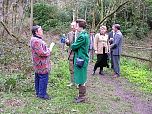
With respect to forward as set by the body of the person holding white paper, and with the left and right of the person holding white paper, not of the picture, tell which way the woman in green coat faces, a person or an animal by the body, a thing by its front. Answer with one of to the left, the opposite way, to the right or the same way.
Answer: the opposite way

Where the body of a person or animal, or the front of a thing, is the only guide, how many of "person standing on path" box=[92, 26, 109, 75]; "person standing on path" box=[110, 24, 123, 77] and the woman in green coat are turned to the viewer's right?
0

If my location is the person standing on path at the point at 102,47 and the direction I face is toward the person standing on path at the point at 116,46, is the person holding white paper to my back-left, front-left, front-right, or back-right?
back-right

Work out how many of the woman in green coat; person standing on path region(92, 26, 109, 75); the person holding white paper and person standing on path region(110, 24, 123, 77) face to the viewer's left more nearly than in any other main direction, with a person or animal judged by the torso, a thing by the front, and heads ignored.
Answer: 2

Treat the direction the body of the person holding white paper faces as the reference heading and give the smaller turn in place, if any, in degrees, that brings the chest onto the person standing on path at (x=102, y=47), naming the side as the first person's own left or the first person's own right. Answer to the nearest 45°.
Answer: approximately 45° to the first person's own left

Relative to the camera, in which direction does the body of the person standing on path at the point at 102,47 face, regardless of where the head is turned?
toward the camera

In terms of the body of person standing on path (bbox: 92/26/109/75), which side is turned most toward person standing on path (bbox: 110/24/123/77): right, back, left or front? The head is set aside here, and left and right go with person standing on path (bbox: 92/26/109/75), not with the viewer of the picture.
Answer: left

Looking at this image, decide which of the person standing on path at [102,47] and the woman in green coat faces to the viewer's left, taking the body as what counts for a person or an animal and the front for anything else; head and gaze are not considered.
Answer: the woman in green coat

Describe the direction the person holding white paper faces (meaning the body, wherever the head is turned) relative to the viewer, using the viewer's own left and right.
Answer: facing to the right of the viewer

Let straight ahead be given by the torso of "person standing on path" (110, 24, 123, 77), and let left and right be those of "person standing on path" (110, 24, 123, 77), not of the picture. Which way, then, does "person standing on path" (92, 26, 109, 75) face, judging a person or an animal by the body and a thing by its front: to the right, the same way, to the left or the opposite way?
to the left

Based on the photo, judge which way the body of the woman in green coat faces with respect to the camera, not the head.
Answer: to the viewer's left

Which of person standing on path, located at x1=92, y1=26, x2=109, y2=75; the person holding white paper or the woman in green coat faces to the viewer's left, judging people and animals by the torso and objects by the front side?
the woman in green coat

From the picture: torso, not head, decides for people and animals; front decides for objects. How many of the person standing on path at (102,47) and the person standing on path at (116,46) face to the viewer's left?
1

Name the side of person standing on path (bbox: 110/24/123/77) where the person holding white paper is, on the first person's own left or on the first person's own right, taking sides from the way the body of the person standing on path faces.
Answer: on the first person's own left

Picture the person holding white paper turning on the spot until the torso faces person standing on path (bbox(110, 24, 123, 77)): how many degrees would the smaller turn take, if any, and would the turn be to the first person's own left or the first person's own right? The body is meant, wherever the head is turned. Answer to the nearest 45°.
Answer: approximately 45° to the first person's own left
